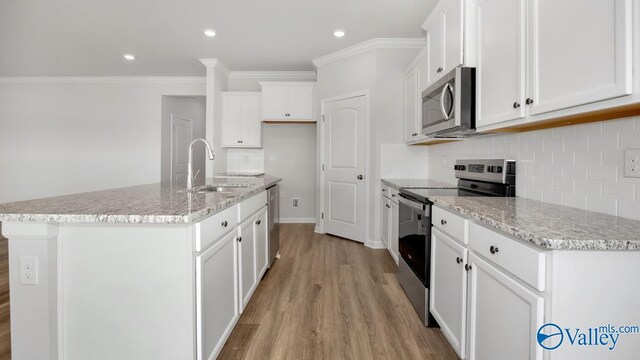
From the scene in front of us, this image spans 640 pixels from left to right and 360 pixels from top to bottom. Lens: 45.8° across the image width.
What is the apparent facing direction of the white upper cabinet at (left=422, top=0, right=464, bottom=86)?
to the viewer's left

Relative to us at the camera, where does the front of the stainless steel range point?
facing the viewer and to the left of the viewer

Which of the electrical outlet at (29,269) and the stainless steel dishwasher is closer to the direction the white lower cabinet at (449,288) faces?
the electrical outlet

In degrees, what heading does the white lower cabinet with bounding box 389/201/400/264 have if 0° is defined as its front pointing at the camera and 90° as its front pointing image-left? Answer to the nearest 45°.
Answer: approximately 90°

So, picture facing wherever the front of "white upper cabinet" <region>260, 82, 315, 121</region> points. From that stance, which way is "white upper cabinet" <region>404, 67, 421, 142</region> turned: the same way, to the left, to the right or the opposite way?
to the right

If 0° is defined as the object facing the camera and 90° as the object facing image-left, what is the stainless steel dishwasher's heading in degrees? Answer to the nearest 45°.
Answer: approximately 270°

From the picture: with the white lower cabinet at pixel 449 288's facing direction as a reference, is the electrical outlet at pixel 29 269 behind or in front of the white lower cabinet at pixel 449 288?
in front

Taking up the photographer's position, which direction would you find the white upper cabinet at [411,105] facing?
facing to the left of the viewer
